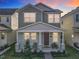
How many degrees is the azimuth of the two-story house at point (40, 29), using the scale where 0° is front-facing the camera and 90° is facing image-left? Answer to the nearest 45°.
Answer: approximately 0°
